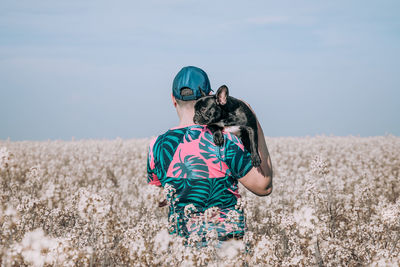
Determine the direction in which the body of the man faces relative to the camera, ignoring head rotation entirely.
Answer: away from the camera

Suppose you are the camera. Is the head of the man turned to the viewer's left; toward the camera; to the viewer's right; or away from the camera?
away from the camera
